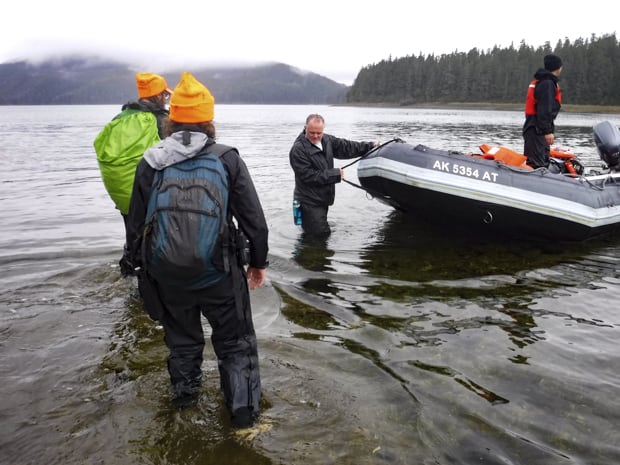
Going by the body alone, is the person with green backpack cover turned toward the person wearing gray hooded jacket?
no

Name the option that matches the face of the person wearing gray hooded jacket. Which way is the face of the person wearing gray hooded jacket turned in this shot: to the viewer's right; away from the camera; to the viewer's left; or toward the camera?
away from the camera

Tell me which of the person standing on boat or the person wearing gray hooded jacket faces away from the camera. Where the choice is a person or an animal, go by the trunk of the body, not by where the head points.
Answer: the person wearing gray hooded jacket

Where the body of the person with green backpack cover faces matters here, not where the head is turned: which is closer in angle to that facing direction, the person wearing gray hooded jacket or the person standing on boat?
the person standing on boat

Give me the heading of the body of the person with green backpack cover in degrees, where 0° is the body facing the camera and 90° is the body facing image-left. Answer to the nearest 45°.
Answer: approximately 225°

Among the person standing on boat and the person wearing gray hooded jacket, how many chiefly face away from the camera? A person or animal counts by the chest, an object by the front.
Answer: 1

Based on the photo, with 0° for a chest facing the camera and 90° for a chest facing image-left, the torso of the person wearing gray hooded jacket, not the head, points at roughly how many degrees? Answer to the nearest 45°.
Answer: approximately 180°

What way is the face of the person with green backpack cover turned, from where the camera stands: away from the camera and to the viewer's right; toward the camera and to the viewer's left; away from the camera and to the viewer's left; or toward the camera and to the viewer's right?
away from the camera and to the viewer's right

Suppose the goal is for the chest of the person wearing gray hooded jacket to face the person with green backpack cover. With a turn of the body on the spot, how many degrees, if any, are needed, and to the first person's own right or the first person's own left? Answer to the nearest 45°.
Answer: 0° — they already face them
